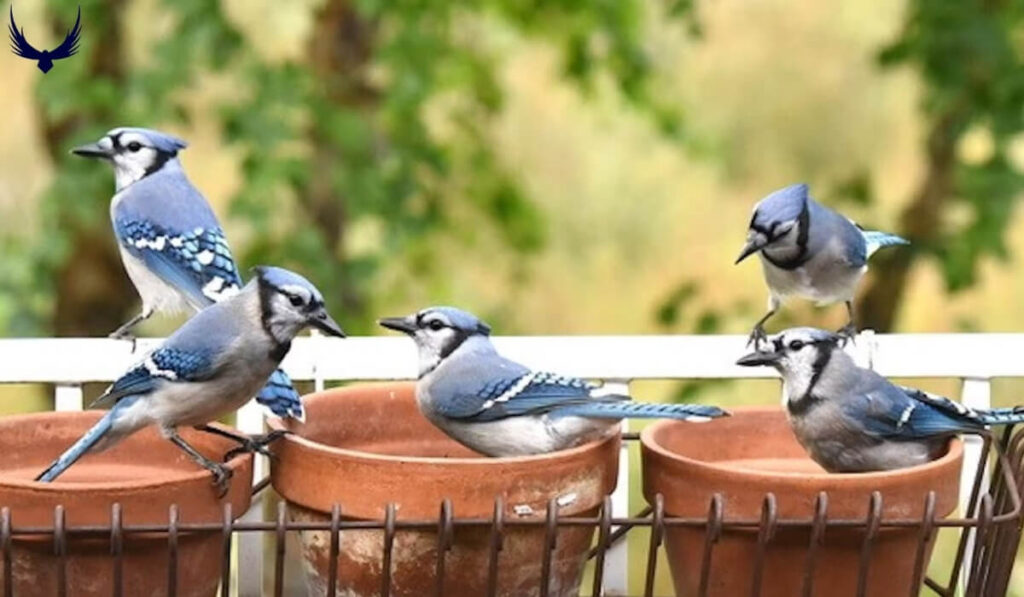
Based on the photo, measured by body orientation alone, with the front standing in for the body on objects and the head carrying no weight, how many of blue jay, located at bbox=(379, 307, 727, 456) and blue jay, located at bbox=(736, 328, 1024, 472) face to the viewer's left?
2

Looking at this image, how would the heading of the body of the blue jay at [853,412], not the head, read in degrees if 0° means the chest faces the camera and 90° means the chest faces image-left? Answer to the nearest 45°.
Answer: approximately 90°

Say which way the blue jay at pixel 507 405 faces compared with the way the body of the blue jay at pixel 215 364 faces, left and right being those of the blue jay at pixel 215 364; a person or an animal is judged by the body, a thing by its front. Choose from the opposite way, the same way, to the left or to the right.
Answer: the opposite way

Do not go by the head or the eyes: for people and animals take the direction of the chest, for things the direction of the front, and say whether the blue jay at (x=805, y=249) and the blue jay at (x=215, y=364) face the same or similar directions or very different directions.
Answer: very different directions

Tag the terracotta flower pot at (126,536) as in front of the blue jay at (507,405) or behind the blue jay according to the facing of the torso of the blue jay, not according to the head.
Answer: in front

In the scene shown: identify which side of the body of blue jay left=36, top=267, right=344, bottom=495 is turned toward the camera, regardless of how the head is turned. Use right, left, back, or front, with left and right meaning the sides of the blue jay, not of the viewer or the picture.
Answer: right

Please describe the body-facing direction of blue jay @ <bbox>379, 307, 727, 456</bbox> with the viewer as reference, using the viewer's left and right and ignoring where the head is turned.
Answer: facing to the left of the viewer

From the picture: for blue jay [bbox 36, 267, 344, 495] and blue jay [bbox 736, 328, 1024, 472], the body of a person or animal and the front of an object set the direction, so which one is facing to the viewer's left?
blue jay [bbox 736, 328, 1024, 472]
